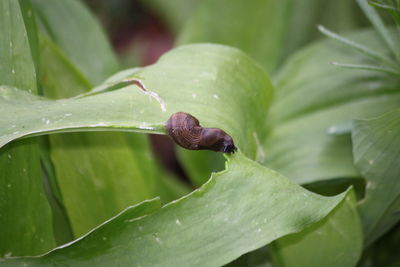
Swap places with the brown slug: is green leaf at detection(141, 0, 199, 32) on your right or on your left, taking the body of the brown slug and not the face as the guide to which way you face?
on your left

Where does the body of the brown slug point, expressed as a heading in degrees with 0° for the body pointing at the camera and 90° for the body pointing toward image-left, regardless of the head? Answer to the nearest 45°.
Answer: approximately 270°
